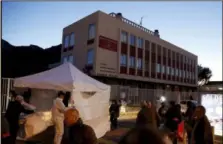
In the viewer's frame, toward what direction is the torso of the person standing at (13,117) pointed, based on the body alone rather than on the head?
to the viewer's right

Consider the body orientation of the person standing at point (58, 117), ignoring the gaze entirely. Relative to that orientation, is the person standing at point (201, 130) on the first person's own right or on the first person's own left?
on the first person's own right

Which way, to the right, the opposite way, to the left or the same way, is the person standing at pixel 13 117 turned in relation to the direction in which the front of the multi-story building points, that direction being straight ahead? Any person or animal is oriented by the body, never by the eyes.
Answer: to the left

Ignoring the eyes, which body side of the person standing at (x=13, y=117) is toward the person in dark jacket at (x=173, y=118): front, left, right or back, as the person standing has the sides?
front

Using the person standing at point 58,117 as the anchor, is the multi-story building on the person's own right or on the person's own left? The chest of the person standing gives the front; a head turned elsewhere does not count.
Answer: on the person's own left

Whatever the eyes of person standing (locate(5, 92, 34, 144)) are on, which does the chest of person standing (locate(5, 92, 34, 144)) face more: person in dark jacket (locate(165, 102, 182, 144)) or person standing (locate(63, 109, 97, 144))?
the person in dark jacket

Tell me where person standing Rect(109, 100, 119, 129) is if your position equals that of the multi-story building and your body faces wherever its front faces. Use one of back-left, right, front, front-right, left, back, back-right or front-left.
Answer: front-right

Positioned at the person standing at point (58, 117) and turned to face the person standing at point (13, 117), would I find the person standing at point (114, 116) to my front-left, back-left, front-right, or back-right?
back-right

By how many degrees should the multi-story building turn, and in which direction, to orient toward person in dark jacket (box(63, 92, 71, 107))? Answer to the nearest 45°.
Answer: approximately 45° to its right
